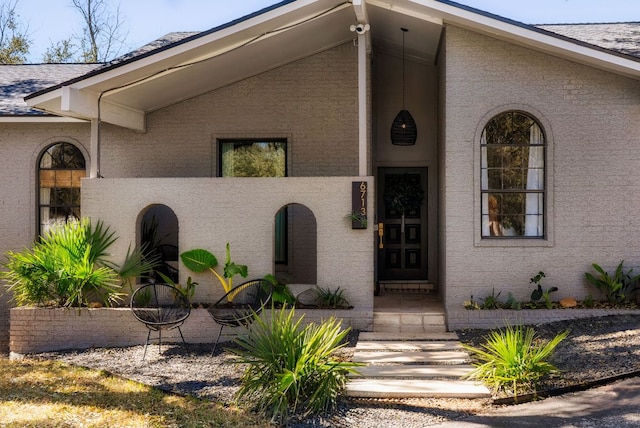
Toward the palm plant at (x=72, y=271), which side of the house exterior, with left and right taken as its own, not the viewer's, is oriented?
right

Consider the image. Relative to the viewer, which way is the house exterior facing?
toward the camera

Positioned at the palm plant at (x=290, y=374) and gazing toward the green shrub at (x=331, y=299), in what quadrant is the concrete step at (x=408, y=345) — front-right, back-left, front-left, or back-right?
front-right

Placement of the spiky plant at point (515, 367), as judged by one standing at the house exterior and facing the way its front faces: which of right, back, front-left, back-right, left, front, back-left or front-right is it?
front

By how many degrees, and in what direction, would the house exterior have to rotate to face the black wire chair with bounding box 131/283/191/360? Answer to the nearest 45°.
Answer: approximately 90° to its right
